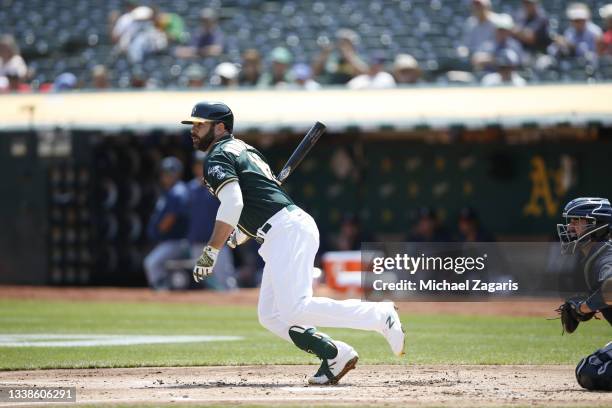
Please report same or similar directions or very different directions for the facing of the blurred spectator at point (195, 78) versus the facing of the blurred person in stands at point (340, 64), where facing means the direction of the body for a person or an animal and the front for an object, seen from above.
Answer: same or similar directions

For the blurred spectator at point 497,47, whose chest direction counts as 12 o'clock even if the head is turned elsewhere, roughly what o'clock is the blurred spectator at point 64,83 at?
the blurred spectator at point 64,83 is roughly at 3 o'clock from the blurred spectator at point 497,47.

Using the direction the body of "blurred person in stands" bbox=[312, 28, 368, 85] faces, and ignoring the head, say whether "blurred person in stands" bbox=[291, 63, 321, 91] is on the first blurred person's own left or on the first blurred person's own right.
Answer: on the first blurred person's own right

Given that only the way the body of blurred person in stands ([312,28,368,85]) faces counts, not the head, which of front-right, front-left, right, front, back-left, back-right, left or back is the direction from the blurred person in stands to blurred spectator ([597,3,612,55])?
left

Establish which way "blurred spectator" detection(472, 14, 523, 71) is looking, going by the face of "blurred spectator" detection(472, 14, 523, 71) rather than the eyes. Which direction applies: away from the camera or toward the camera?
toward the camera

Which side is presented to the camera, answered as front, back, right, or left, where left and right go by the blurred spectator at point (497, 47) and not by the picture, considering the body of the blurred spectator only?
front

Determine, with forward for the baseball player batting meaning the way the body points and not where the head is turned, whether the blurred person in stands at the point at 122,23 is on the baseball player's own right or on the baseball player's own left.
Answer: on the baseball player's own right

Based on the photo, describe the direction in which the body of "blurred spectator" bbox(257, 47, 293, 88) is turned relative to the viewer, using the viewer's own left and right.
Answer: facing the viewer

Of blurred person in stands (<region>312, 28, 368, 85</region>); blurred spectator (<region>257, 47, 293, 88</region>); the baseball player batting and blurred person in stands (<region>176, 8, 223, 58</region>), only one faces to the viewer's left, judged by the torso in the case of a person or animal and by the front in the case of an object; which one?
the baseball player batting

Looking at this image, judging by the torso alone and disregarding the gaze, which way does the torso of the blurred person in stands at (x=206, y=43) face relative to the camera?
toward the camera

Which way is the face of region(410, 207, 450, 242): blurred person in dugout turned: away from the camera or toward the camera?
toward the camera

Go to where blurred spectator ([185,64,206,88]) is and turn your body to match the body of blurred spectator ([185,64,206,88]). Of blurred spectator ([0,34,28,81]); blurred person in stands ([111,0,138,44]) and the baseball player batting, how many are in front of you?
1

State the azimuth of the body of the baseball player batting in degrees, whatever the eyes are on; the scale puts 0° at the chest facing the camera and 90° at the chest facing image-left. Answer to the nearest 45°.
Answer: approximately 90°

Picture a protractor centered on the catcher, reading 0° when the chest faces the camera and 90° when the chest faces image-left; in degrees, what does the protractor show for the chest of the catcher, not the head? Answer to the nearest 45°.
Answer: approximately 90°

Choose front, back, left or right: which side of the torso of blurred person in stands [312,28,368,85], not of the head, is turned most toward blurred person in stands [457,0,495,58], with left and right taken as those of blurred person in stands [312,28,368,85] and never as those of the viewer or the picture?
left

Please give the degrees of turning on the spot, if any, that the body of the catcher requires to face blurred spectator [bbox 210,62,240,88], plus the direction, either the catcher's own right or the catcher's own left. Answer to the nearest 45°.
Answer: approximately 45° to the catcher's own right

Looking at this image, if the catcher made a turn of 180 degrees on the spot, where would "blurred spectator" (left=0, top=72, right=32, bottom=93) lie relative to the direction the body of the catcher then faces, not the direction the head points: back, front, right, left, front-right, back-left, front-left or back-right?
back-left
